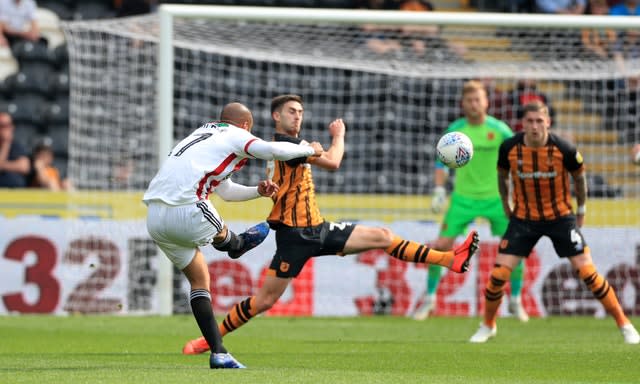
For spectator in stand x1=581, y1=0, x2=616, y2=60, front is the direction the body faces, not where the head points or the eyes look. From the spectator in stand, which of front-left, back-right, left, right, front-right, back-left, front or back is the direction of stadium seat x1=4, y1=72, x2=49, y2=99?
right

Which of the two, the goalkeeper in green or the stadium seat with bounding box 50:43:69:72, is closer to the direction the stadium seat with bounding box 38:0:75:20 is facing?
the stadium seat

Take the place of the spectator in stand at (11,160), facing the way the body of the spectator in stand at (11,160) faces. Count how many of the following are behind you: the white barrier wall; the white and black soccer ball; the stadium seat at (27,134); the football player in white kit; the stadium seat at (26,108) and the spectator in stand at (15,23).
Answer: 3

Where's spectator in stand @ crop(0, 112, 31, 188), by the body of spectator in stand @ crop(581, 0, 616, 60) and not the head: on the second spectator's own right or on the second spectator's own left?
on the second spectator's own right

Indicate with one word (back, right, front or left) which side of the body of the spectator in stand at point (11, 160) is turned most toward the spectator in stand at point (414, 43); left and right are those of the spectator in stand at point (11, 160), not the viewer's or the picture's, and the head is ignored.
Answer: left

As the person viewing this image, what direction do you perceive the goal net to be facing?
facing the viewer and to the right of the viewer

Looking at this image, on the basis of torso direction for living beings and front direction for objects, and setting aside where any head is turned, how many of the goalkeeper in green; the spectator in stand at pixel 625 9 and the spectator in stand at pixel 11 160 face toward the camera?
3

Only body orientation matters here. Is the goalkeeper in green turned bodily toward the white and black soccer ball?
yes

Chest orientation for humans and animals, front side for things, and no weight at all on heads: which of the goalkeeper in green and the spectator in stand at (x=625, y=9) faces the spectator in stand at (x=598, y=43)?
the spectator in stand at (x=625, y=9)

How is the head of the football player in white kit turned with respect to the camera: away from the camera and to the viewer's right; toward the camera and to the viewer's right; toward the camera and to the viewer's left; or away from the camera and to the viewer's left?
away from the camera and to the viewer's right
